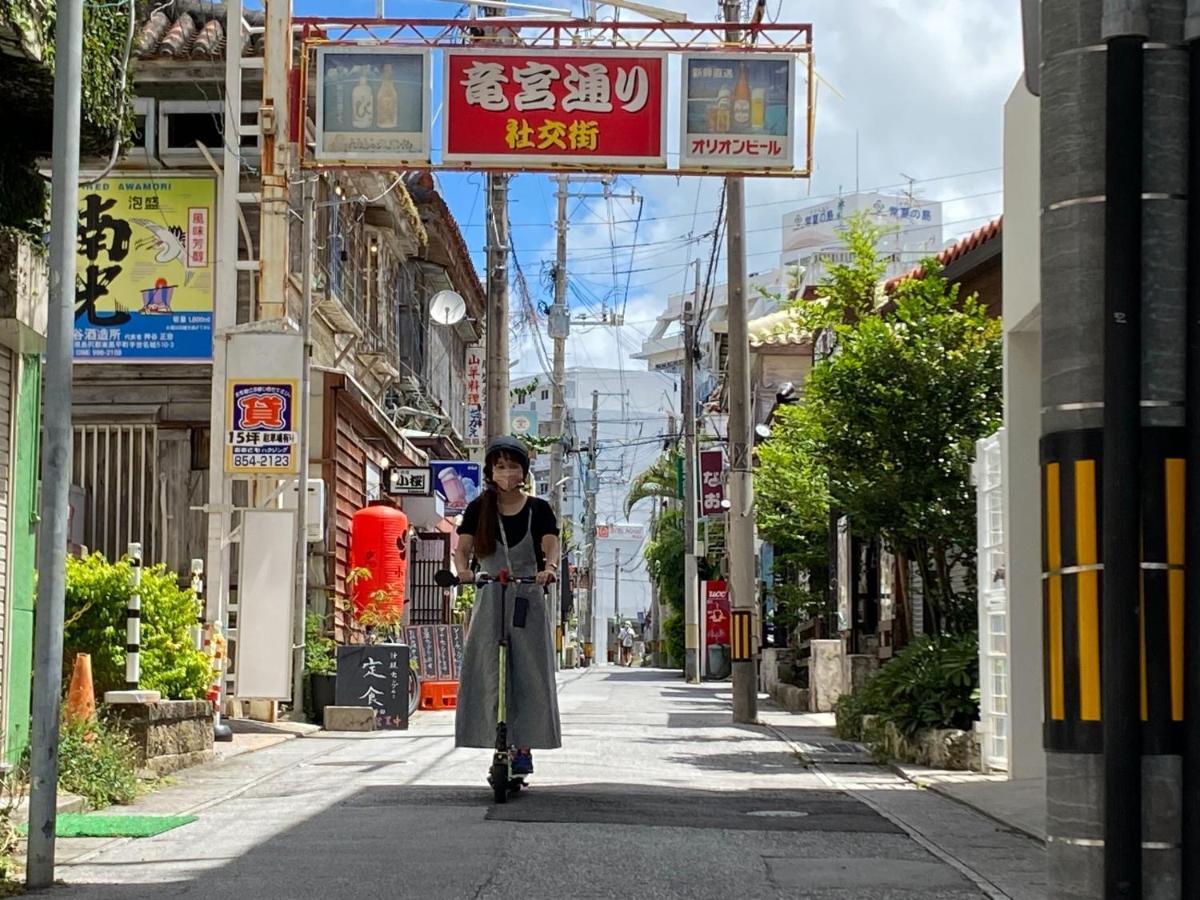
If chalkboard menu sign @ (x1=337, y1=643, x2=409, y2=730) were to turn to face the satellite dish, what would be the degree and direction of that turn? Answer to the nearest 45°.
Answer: approximately 180°

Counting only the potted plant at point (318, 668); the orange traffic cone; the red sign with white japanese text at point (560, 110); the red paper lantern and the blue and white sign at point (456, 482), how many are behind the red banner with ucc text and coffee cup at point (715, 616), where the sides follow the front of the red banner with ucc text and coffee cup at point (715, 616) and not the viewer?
0

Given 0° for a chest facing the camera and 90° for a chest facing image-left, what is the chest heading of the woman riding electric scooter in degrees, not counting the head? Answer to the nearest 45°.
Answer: approximately 0°

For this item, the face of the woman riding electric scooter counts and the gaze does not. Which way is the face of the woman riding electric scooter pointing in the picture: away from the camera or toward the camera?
toward the camera

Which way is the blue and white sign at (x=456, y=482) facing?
toward the camera

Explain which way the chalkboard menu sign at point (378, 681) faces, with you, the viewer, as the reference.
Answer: facing the viewer

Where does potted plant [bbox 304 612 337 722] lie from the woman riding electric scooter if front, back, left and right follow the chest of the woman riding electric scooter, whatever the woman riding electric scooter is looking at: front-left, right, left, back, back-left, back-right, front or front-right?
back

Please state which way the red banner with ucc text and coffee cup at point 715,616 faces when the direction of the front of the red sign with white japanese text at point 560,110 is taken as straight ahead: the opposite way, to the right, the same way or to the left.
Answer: the same way

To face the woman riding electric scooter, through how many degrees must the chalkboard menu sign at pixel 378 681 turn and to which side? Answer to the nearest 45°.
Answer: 0° — it already faces them

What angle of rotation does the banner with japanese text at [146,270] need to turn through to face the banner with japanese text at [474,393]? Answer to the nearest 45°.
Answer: approximately 180°

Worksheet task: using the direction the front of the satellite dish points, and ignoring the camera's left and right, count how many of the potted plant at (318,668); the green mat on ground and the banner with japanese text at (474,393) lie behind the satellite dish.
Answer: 1

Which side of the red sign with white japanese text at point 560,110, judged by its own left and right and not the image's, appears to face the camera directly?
front

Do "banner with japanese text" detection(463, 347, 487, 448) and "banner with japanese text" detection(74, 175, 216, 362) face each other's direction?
no

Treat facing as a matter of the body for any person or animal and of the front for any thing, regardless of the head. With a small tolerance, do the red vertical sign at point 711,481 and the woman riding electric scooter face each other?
no

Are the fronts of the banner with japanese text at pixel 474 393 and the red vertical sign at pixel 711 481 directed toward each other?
no

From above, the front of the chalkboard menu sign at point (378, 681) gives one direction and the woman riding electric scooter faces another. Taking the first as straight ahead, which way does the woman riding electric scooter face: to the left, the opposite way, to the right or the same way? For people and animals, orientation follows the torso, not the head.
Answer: the same way

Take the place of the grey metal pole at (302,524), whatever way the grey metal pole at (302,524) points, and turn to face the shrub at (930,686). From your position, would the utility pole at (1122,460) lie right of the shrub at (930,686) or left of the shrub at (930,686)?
right

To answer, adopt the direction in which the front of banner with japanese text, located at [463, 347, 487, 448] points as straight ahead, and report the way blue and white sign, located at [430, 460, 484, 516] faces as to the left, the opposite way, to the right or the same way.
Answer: the same way

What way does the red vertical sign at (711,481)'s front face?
toward the camera

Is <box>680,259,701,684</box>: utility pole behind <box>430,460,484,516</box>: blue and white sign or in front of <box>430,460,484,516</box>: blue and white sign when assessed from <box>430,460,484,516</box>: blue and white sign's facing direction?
behind
